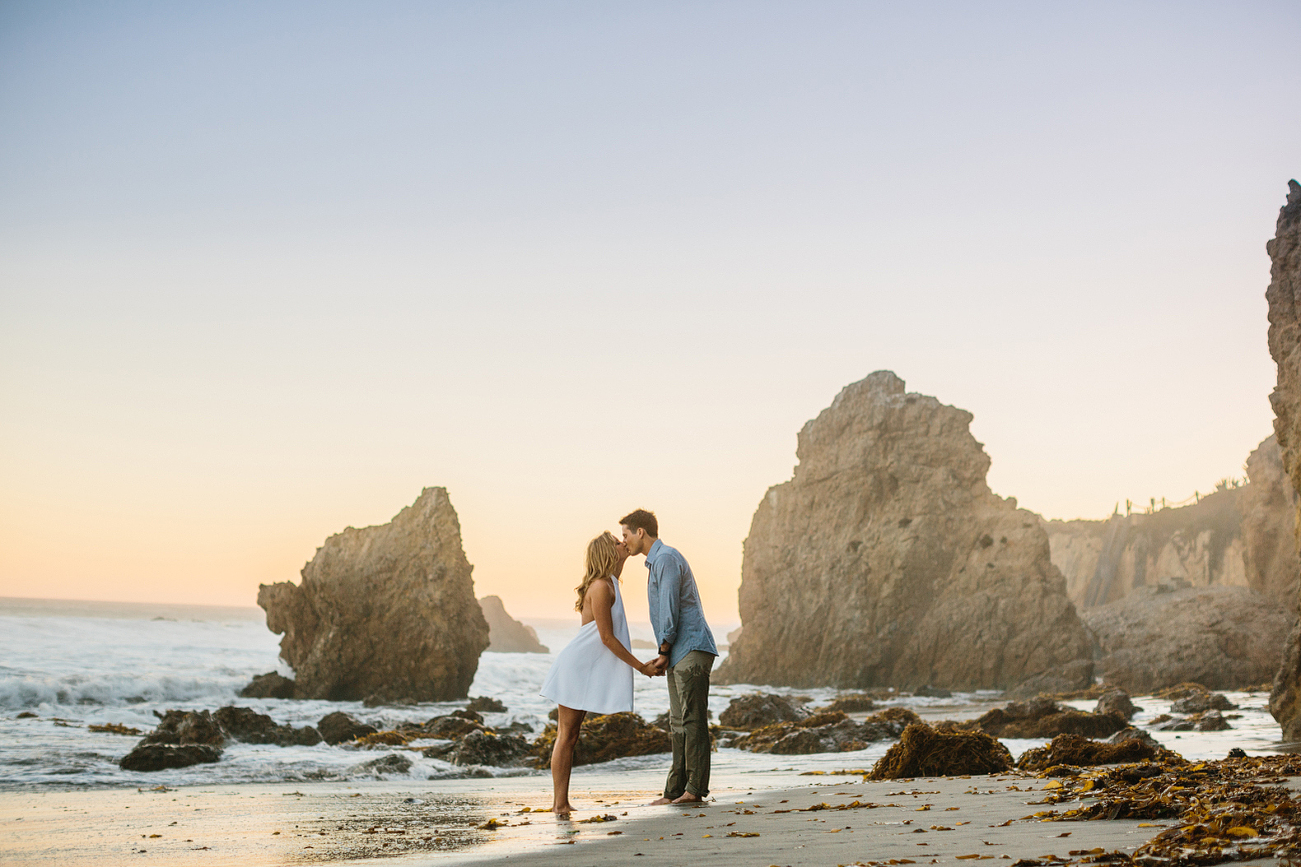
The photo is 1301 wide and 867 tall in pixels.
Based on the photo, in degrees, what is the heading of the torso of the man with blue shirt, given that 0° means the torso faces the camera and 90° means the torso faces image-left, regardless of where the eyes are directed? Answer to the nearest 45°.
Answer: approximately 90°

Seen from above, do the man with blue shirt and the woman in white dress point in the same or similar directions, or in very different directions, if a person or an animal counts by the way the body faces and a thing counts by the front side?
very different directions

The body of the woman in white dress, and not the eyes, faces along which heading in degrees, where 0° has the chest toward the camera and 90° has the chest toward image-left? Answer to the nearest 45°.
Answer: approximately 270°

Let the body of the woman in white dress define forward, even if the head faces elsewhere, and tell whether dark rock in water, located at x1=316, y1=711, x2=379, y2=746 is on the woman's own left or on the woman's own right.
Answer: on the woman's own left

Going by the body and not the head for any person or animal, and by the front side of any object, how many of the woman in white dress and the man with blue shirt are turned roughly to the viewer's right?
1

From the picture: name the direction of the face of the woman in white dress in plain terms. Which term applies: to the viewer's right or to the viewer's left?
to the viewer's right

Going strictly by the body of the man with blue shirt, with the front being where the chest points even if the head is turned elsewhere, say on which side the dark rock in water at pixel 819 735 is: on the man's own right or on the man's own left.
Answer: on the man's own right

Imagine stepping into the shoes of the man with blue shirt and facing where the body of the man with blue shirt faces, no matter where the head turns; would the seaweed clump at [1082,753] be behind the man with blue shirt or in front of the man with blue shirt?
behind

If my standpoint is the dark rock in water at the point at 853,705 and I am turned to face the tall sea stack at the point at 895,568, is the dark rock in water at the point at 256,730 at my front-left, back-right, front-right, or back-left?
back-left
